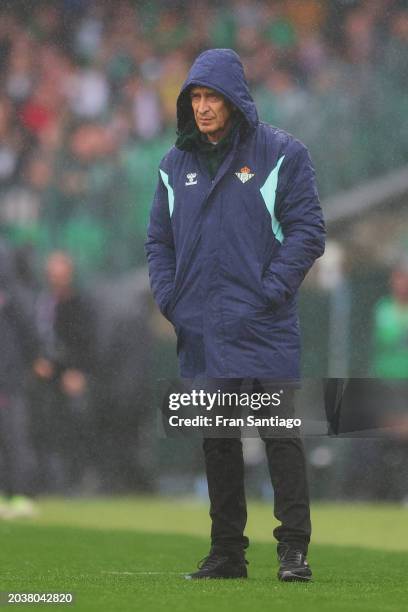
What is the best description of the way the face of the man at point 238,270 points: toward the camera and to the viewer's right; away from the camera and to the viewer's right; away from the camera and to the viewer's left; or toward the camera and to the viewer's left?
toward the camera and to the viewer's left

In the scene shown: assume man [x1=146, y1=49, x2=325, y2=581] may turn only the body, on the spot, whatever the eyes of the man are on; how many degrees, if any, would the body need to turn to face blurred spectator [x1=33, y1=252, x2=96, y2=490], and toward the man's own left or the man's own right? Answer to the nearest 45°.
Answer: approximately 135° to the man's own right

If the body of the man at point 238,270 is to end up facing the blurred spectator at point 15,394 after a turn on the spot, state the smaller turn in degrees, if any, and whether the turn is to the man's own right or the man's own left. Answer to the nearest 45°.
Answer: approximately 135° to the man's own right

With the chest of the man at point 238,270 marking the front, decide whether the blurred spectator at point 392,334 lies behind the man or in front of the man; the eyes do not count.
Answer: behind

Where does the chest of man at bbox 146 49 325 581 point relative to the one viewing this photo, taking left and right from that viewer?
facing the viewer and to the left of the viewer
